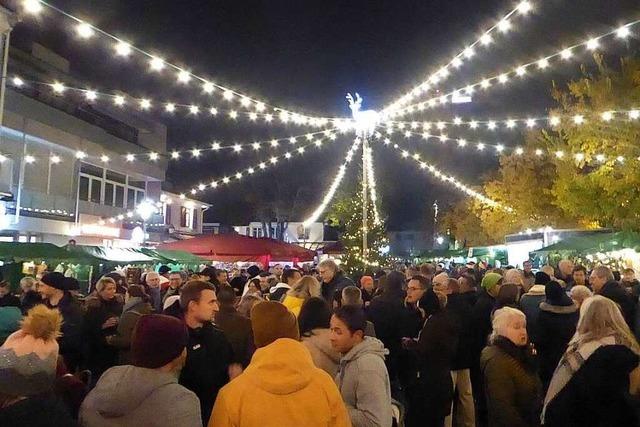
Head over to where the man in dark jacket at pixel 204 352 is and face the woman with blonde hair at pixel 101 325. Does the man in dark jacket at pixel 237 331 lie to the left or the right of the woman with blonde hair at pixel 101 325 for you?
right

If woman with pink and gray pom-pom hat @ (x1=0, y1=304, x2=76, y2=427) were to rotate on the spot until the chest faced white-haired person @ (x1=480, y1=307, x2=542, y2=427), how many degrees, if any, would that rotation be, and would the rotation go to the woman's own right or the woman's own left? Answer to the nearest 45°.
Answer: approximately 90° to the woman's own right

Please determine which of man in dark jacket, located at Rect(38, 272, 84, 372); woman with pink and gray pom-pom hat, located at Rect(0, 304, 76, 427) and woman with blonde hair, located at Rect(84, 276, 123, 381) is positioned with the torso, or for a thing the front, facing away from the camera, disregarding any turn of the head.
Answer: woman with pink and gray pom-pom hat, located at Rect(0, 304, 76, 427)

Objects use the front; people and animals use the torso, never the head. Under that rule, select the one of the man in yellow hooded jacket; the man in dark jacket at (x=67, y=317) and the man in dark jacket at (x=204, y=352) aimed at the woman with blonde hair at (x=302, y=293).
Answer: the man in yellow hooded jacket

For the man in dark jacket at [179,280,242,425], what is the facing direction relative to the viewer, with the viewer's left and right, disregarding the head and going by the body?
facing the viewer and to the right of the viewer

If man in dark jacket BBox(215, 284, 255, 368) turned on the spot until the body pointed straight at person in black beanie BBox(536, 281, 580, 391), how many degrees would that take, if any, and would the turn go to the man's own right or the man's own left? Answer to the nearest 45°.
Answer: approximately 90° to the man's own right

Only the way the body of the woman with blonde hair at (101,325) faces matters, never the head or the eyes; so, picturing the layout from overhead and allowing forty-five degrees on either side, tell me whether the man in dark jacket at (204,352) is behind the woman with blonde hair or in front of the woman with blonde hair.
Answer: in front

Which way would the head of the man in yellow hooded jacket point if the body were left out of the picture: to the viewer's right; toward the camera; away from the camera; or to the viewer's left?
away from the camera

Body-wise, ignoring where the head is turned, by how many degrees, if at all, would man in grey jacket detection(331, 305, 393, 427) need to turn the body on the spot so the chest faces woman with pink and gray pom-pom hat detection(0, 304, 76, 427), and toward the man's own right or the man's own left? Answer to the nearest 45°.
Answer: approximately 45° to the man's own left

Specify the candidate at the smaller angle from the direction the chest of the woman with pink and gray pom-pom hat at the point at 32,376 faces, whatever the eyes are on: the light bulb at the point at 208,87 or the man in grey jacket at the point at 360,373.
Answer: the light bulb

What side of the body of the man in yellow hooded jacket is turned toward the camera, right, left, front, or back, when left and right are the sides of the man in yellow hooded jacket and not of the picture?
back

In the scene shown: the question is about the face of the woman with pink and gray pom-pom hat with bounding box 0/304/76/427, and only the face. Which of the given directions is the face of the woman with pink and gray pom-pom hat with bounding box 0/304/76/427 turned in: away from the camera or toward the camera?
away from the camera
